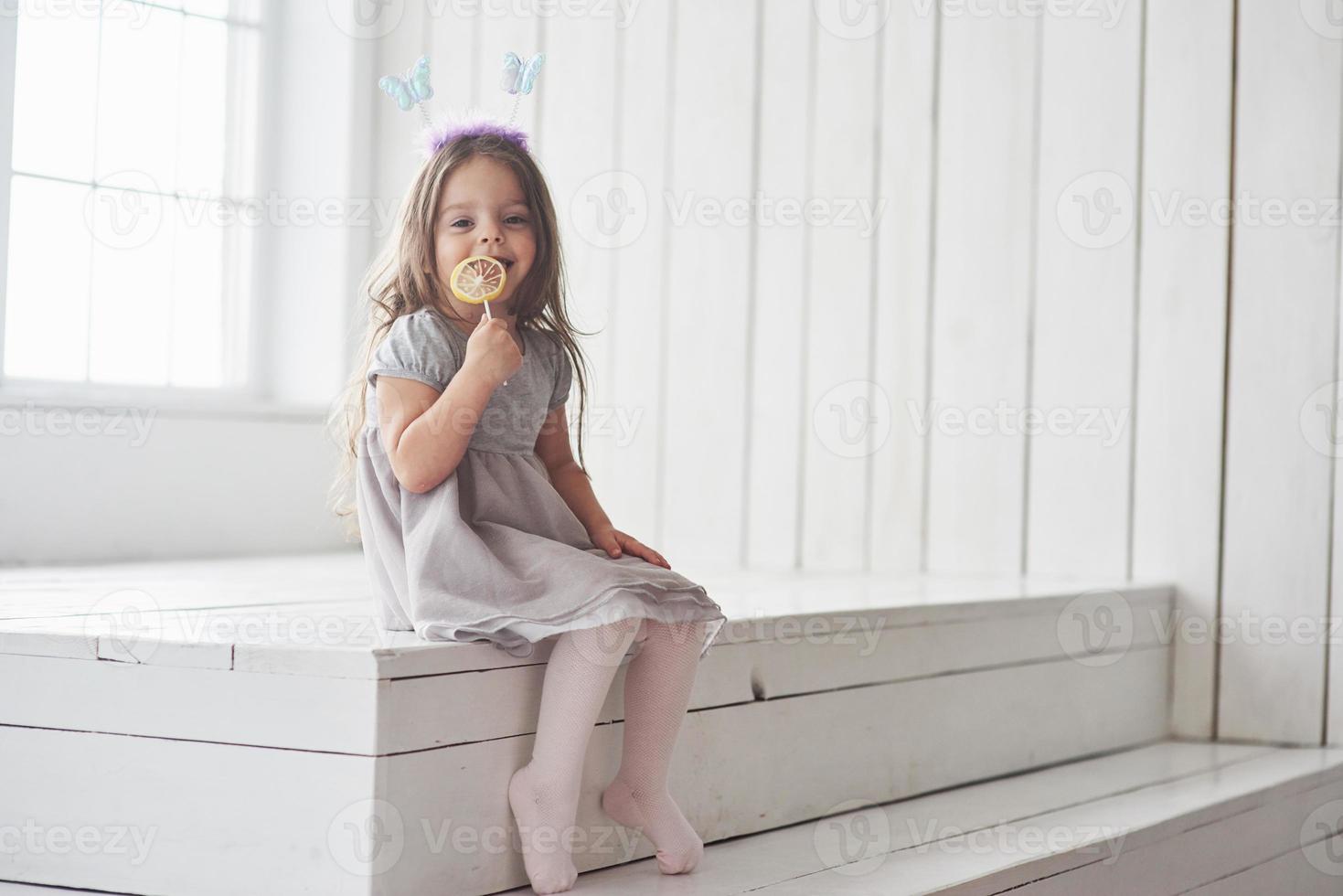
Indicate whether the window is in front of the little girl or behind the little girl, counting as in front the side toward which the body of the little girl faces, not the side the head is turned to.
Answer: behind

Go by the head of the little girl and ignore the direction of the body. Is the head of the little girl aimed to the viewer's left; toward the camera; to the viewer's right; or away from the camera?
toward the camera

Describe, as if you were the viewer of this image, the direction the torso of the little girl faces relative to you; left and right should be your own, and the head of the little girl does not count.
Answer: facing the viewer and to the right of the viewer
